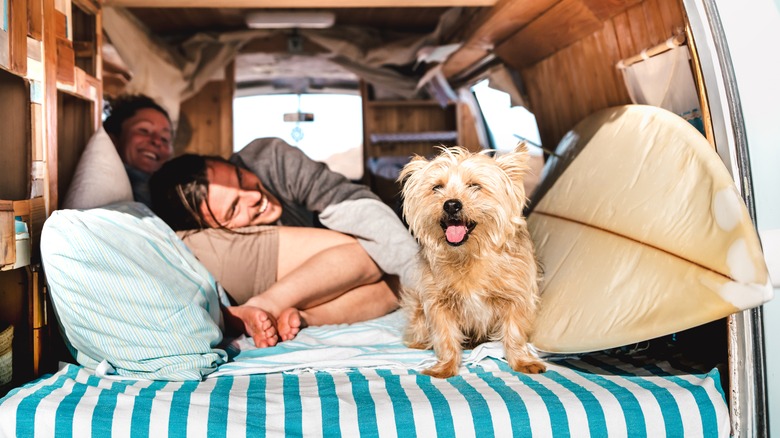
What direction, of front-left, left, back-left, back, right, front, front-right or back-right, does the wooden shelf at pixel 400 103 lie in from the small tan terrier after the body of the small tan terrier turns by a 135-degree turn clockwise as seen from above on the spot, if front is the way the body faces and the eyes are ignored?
front-right

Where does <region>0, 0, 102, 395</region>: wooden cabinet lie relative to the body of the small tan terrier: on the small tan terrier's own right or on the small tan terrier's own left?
on the small tan terrier's own right

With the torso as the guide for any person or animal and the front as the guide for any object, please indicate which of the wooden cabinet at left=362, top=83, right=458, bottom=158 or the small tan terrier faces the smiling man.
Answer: the wooden cabinet

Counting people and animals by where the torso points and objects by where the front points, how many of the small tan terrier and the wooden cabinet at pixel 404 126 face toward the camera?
2

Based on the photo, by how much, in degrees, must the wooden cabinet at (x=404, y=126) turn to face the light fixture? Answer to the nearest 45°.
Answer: approximately 45° to its right

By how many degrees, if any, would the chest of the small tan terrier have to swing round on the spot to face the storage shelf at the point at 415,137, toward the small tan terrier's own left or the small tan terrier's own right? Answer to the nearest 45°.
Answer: approximately 180°
